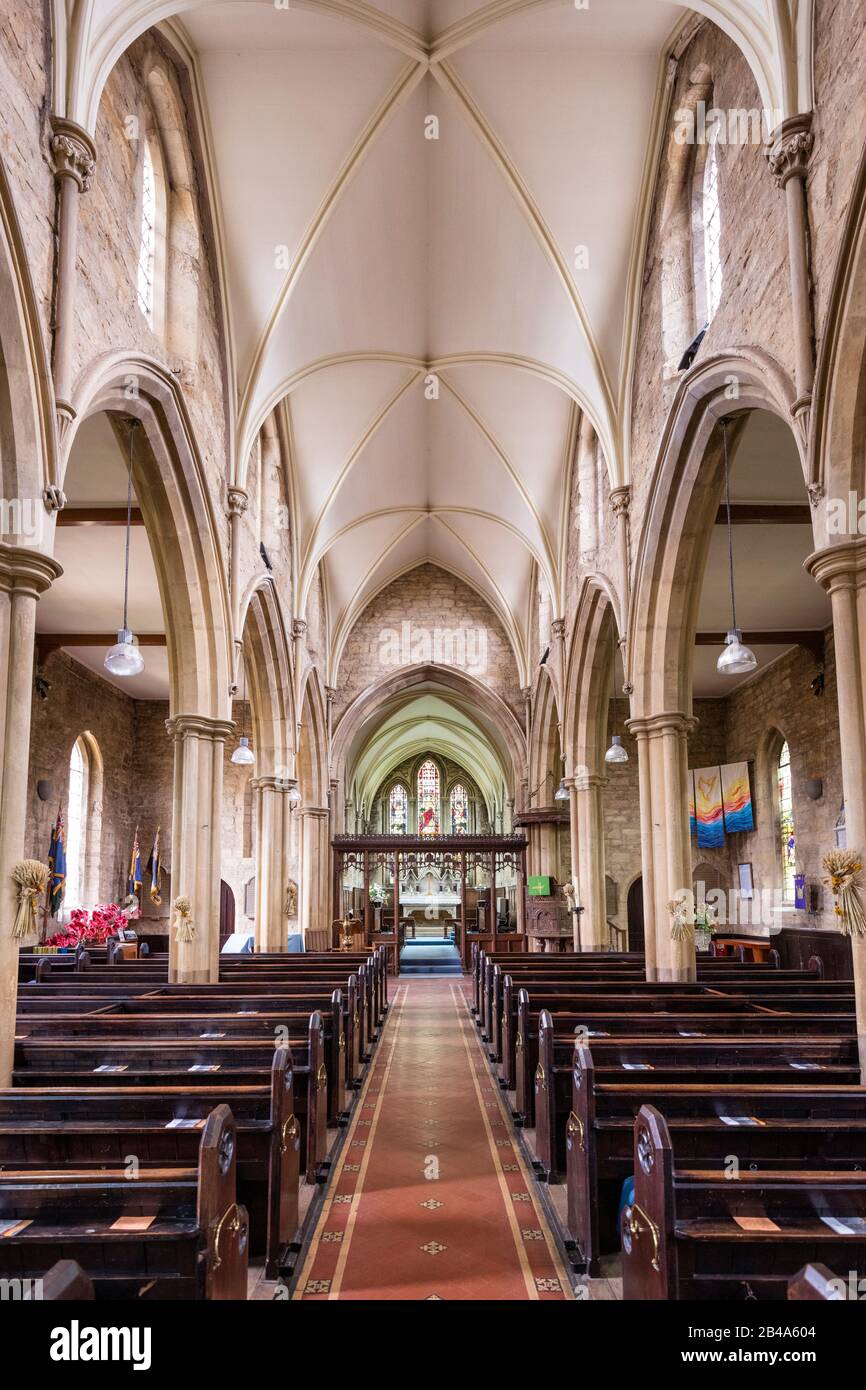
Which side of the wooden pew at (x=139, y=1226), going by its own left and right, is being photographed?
back

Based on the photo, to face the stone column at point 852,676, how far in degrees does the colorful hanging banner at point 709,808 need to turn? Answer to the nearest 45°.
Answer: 0° — it already faces it

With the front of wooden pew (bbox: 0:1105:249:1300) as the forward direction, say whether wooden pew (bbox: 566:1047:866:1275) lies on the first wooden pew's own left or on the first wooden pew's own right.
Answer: on the first wooden pew's own right

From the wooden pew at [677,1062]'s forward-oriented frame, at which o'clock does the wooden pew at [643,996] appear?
the wooden pew at [643,996] is roughly at 12 o'clock from the wooden pew at [677,1062].

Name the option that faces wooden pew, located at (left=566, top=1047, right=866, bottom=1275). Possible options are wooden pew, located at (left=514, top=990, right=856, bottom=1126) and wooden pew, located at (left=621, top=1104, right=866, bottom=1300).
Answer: wooden pew, located at (left=621, top=1104, right=866, bottom=1300)

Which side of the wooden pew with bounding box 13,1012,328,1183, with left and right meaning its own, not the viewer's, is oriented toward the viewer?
back

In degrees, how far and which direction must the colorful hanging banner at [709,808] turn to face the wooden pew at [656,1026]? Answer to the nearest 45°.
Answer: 0° — it already faces it

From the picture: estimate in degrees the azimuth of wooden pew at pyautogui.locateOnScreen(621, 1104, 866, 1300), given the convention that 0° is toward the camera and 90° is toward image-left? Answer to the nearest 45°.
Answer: approximately 180°

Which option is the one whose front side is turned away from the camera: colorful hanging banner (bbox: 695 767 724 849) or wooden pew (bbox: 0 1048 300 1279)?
the wooden pew

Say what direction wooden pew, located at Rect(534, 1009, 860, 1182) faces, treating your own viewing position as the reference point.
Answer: facing away from the viewer

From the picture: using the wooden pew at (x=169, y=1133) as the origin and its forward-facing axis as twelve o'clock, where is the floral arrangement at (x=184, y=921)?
The floral arrangement is roughly at 12 o'clock from the wooden pew.

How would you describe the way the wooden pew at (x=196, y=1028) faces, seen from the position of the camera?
facing away from the viewer

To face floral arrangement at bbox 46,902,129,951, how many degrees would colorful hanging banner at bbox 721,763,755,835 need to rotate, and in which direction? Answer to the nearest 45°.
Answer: approximately 45° to its right
